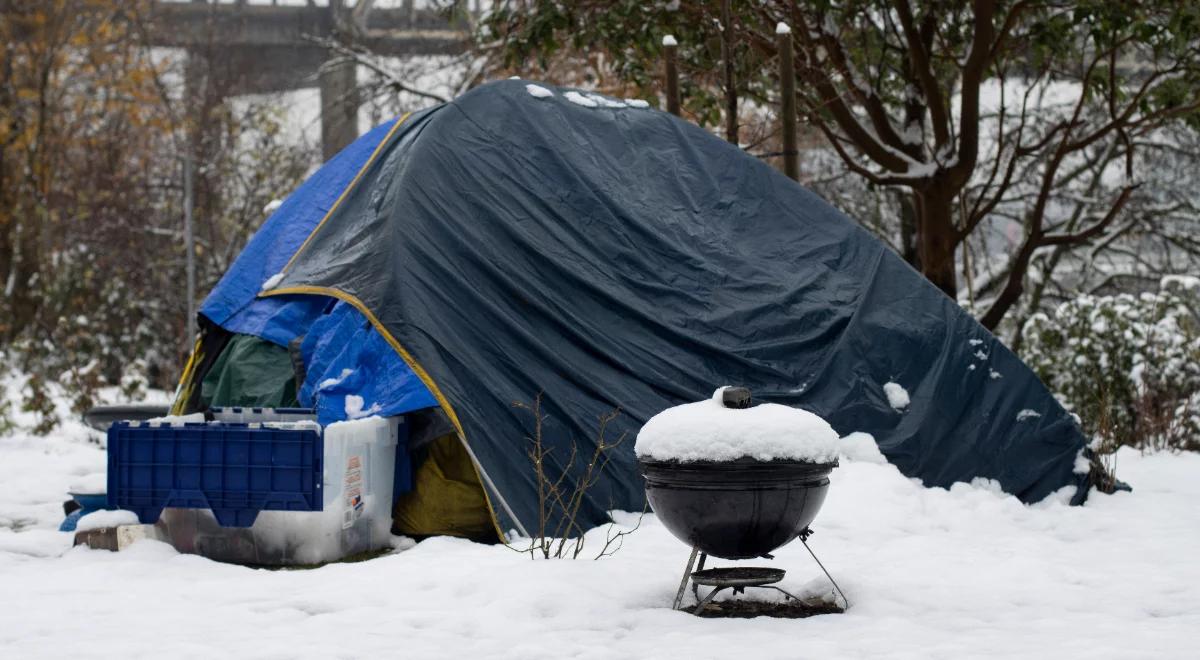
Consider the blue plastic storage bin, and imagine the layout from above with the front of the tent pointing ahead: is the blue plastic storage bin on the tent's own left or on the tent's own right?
on the tent's own left

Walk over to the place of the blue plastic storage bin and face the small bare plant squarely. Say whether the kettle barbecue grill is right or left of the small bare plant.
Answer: right

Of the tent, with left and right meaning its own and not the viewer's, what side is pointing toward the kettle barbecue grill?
left

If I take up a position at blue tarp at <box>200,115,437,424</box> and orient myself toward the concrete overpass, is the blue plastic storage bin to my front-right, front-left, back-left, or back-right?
back-left

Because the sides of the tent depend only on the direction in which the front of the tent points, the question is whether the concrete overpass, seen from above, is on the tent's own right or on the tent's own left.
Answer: on the tent's own right

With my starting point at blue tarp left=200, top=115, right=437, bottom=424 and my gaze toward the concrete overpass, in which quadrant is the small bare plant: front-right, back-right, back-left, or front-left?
back-right

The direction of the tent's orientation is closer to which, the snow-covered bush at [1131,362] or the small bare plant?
the small bare plant

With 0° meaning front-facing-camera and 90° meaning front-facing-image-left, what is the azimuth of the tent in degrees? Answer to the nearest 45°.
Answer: approximately 90°

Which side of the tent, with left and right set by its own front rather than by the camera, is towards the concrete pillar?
right

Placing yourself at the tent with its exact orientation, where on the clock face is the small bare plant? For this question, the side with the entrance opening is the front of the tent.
The small bare plant is roughly at 9 o'clock from the tent.
